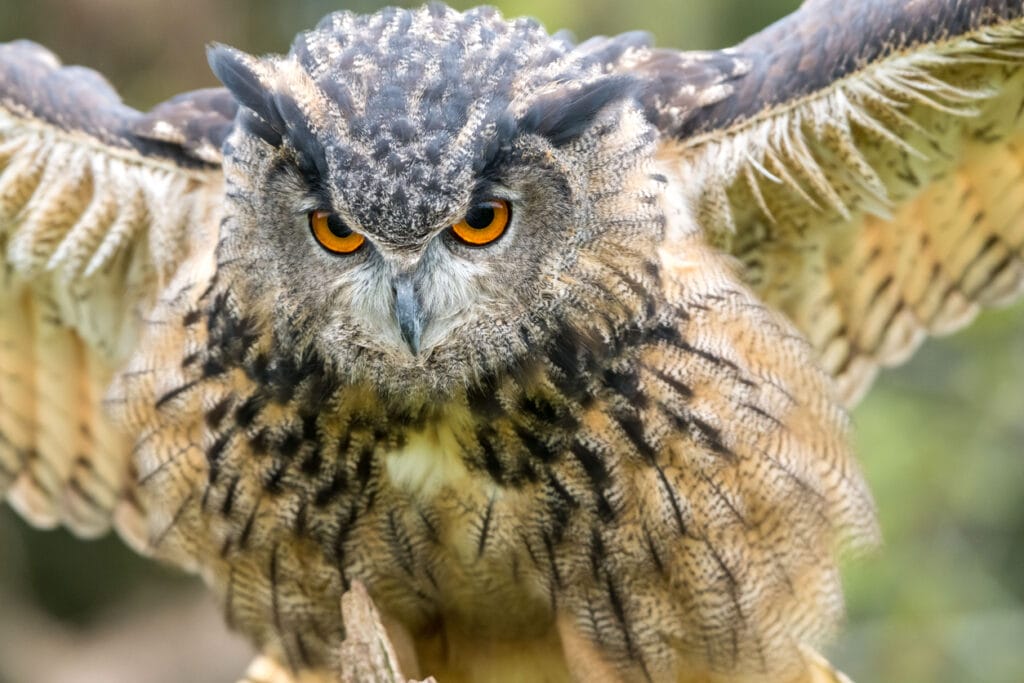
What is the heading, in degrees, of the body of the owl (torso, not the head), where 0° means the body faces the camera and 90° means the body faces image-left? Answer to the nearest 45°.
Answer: approximately 0°
